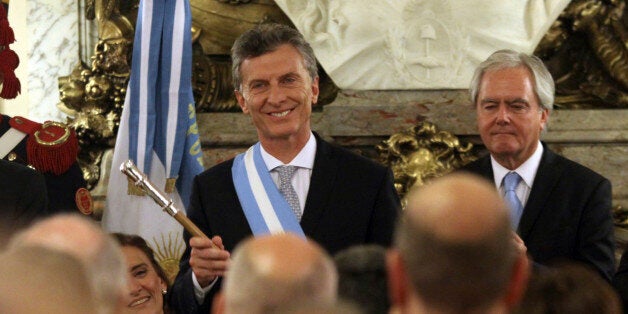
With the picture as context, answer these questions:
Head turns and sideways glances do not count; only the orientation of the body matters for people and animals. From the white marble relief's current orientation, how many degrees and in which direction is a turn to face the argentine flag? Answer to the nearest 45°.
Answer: approximately 45° to its right

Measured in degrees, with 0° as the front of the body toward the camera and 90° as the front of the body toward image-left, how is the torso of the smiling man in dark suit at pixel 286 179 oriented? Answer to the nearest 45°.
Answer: approximately 0°

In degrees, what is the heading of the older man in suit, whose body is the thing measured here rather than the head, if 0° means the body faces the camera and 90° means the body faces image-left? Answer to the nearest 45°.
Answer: approximately 45°

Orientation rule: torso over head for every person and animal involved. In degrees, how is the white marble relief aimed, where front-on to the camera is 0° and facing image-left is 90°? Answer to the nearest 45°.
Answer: approximately 0°

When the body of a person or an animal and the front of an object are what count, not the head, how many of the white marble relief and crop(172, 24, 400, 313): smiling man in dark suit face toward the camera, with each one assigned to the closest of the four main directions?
2
